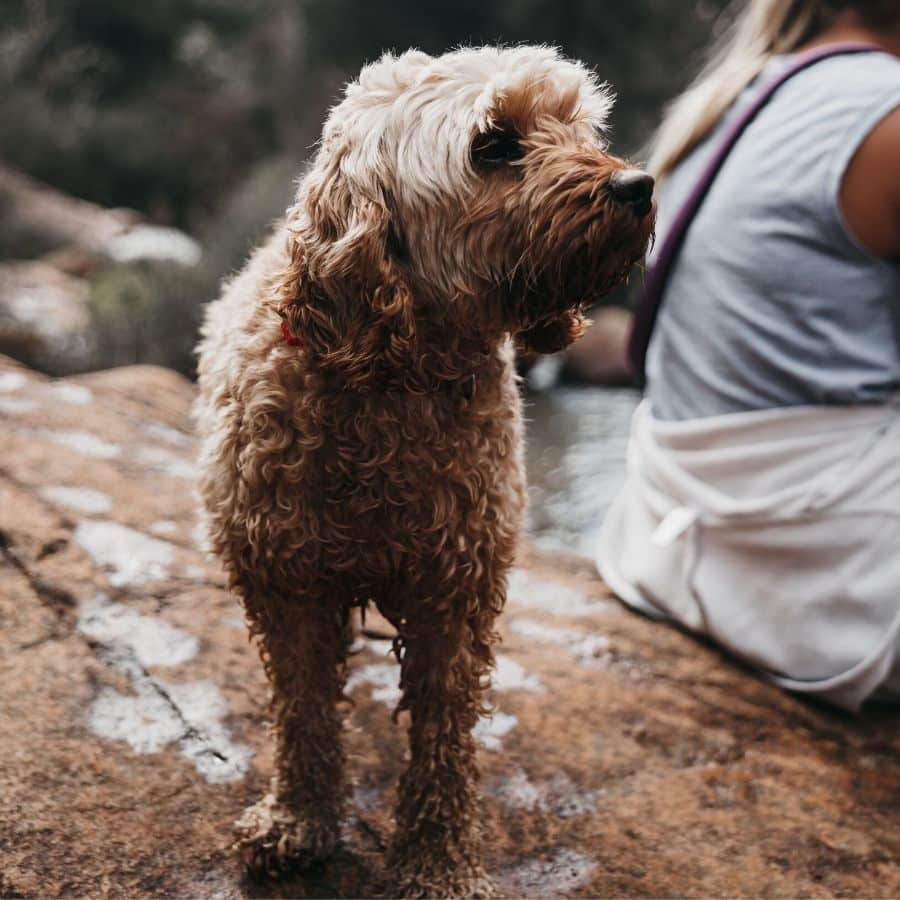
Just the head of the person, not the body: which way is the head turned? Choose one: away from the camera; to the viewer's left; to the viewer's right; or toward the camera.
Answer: away from the camera

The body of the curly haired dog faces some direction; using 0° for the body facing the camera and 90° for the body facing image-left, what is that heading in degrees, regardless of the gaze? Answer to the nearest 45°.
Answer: approximately 0°

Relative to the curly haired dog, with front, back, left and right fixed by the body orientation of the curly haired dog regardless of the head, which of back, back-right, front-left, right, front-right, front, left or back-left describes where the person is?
back-left
